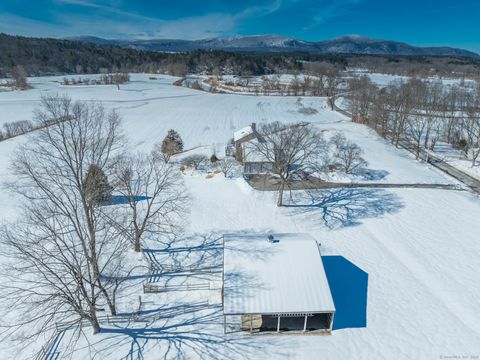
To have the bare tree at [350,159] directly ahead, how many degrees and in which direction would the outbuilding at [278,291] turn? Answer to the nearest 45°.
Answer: approximately 180°

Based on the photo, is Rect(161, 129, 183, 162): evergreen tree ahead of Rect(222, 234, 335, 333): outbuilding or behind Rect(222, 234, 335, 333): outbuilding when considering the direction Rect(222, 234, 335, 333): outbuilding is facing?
behind

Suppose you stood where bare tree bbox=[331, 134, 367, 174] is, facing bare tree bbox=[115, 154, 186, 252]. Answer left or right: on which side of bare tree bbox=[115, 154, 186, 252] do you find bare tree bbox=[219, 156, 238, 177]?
right

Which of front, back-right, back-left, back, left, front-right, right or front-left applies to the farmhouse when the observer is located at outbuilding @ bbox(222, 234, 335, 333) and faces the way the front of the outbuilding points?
back

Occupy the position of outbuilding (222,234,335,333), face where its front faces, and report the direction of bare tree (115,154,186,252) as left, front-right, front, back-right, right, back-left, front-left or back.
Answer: back-right

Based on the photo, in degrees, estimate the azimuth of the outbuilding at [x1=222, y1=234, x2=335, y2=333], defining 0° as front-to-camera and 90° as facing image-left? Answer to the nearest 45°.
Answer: approximately 0°

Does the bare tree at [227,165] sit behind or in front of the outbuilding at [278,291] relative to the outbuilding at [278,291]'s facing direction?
behind
